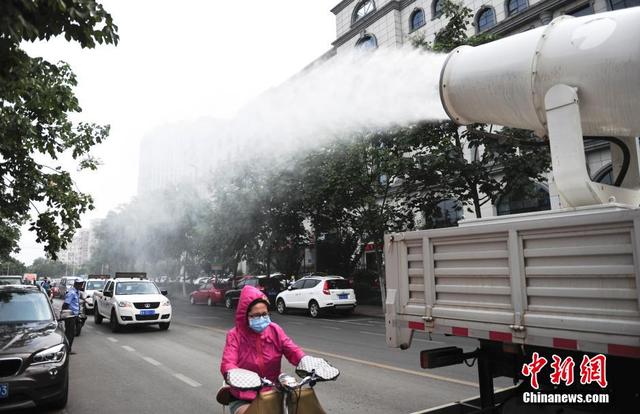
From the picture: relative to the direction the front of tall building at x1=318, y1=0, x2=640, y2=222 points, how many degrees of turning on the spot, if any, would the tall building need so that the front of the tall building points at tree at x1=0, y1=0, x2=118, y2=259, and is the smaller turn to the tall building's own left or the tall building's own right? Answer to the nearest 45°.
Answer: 0° — it already faces it

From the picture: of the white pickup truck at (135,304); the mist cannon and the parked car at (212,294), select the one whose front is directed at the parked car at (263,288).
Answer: the mist cannon

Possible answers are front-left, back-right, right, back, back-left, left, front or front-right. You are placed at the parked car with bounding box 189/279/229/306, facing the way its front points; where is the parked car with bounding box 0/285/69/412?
back-left

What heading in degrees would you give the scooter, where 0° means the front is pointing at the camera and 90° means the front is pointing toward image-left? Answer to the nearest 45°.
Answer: approximately 0°

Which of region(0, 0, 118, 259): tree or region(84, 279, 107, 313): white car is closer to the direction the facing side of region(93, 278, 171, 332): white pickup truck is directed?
the tree

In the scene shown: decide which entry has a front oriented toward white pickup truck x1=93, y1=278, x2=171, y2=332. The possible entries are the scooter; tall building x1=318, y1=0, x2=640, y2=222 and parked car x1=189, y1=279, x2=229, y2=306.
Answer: the tall building

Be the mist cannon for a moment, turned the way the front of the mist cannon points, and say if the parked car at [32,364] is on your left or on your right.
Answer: on your left

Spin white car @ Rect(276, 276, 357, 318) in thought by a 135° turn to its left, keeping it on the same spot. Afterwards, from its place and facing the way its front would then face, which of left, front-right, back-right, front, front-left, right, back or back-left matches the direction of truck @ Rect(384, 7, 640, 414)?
front

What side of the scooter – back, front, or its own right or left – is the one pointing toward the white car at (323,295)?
back

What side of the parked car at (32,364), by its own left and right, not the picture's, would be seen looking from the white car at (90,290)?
back

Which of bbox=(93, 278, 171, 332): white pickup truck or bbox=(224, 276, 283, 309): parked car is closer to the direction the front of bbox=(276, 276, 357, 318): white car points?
the parked car

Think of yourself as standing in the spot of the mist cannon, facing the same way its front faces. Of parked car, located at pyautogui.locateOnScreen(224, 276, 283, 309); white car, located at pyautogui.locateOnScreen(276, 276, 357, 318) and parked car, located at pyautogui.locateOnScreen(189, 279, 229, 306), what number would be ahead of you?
3
